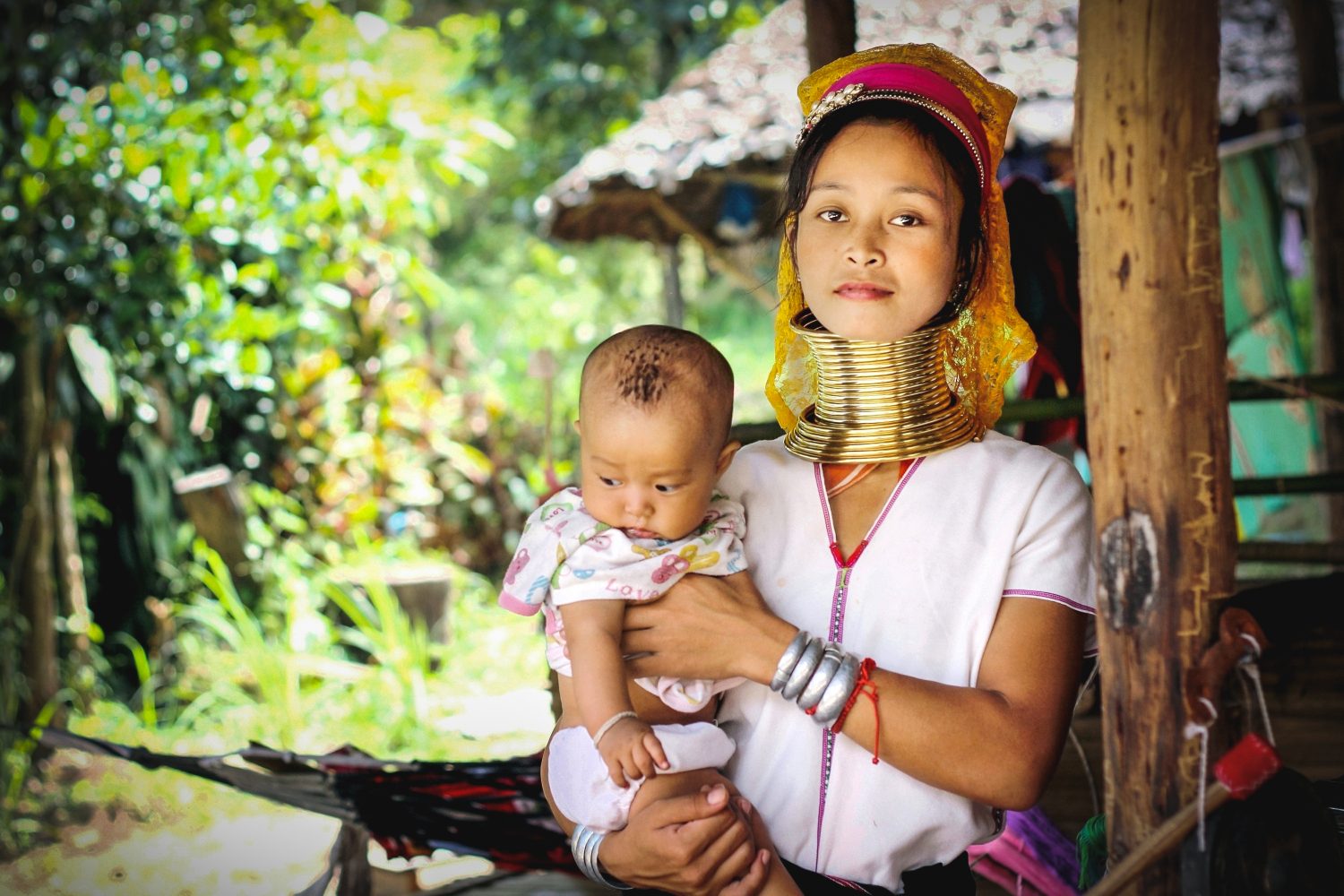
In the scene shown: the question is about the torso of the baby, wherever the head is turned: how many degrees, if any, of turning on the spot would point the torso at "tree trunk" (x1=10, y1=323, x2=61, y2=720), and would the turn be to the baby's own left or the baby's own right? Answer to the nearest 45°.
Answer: approximately 135° to the baby's own right

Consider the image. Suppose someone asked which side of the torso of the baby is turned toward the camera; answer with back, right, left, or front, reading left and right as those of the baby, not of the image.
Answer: front

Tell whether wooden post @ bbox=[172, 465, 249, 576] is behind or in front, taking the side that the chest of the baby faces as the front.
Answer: behind

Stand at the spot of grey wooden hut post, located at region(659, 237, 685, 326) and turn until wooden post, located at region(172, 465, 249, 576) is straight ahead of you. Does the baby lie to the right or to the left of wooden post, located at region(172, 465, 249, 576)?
left

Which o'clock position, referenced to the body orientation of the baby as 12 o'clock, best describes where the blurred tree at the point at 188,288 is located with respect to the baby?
The blurred tree is roughly at 5 o'clock from the baby.

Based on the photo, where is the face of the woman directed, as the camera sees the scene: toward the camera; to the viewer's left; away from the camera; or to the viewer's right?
toward the camera

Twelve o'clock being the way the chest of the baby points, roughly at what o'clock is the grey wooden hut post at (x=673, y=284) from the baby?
The grey wooden hut post is roughly at 6 o'clock from the baby.

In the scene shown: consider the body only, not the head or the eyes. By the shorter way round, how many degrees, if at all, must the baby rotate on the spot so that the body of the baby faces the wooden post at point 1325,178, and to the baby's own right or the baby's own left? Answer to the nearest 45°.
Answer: approximately 135° to the baby's own left

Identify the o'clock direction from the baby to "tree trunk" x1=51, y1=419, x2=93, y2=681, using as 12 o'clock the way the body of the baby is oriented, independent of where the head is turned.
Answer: The tree trunk is roughly at 5 o'clock from the baby.
